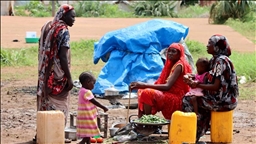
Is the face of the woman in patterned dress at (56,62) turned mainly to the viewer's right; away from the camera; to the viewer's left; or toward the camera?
to the viewer's right

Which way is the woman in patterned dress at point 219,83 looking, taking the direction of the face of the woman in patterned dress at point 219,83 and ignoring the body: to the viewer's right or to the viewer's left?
to the viewer's left

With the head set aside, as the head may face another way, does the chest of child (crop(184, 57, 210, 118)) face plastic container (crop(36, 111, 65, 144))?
yes

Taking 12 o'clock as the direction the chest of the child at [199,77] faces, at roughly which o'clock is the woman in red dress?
The woman in red dress is roughly at 1 o'clock from the child.

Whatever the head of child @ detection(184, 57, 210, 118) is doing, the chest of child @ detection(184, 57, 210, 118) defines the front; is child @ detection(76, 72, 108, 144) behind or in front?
in front

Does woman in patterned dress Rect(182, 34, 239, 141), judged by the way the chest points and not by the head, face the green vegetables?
yes

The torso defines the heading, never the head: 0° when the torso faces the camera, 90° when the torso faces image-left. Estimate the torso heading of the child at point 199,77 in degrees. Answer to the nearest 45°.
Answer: approximately 90°

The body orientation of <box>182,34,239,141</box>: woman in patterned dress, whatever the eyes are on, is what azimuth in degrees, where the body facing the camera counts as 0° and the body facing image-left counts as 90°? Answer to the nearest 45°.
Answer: approximately 90°

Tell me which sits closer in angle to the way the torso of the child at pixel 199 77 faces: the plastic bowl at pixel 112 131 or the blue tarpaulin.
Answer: the plastic bowl
